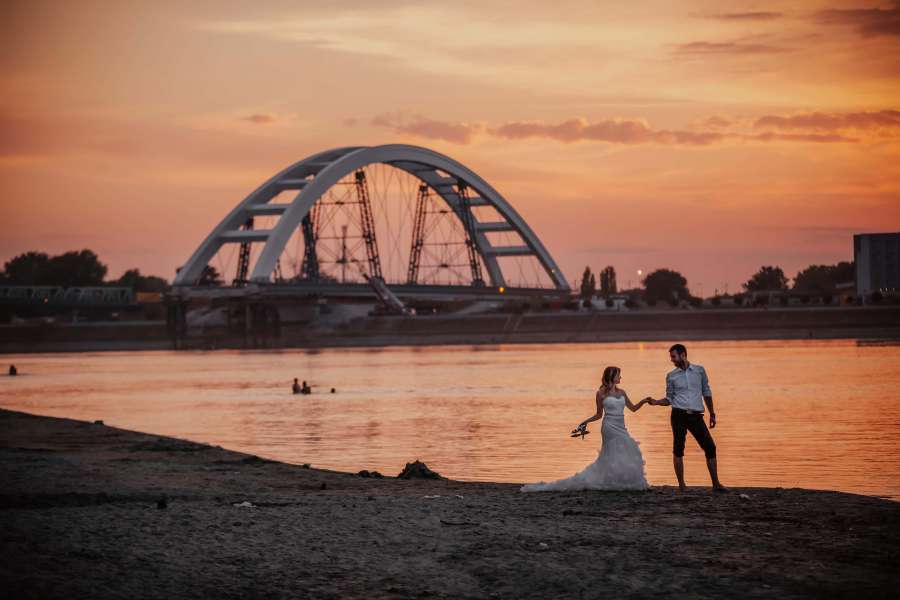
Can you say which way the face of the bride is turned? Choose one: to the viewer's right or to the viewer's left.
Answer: to the viewer's right

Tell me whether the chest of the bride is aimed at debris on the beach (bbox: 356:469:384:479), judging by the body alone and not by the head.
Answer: no
